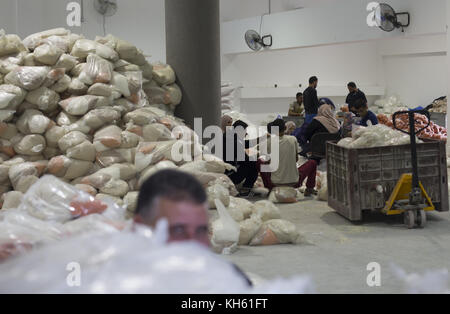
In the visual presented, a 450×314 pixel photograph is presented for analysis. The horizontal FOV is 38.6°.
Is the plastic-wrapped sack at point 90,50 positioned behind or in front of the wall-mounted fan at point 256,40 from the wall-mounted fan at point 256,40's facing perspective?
in front

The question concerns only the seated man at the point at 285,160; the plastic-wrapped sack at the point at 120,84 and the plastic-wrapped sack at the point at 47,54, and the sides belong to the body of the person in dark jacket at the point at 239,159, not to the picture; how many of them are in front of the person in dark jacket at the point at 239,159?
1

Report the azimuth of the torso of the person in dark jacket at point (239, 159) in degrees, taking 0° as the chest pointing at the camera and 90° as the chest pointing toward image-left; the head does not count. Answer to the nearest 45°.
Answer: approximately 270°

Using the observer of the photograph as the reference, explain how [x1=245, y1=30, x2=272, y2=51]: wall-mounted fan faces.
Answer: facing the viewer and to the left of the viewer

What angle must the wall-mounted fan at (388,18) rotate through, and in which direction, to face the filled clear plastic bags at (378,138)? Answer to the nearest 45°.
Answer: approximately 45° to its left

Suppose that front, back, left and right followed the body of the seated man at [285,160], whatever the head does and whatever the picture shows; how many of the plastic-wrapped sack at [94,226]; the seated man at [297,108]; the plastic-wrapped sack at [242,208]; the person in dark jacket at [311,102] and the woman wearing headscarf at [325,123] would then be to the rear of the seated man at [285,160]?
2

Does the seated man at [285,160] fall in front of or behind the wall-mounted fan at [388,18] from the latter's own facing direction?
in front

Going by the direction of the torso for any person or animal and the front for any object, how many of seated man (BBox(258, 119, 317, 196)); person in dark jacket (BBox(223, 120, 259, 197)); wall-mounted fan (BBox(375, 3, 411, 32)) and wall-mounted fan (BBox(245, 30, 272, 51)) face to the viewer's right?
1

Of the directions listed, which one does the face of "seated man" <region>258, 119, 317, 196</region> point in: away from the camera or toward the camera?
away from the camera

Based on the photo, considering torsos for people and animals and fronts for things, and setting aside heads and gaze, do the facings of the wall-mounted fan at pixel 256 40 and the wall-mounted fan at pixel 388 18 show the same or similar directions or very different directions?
same or similar directions

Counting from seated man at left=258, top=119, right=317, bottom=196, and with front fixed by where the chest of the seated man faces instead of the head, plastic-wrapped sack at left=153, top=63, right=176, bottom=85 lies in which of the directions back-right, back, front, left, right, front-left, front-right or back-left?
left

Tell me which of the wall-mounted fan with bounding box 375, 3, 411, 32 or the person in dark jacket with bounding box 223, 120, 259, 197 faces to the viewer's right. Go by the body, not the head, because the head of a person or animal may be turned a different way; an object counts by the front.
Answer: the person in dark jacket

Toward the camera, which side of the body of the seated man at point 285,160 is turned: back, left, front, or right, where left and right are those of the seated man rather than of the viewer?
back
